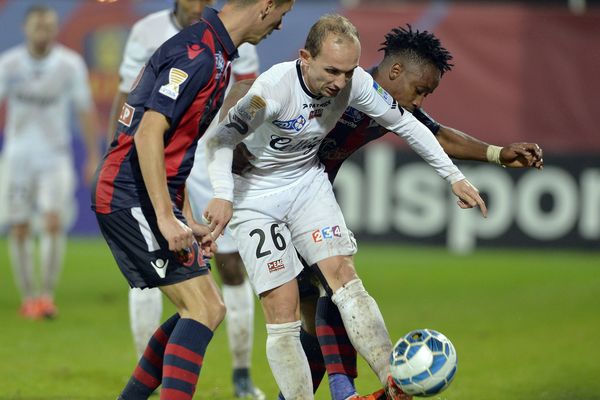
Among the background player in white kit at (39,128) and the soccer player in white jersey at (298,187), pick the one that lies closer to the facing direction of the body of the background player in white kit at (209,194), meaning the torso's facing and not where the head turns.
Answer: the soccer player in white jersey

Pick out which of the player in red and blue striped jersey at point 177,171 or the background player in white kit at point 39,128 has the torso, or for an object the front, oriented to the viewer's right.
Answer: the player in red and blue striped jersey

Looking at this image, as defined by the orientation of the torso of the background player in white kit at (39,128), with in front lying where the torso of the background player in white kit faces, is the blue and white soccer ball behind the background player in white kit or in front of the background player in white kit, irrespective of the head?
in front

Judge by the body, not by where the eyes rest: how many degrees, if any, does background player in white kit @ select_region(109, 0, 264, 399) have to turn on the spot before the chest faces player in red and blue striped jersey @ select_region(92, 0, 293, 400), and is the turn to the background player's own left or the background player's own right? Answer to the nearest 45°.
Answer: approximately 45° to the background player's own right

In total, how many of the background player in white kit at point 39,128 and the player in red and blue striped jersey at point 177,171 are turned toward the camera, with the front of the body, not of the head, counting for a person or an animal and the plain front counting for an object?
1

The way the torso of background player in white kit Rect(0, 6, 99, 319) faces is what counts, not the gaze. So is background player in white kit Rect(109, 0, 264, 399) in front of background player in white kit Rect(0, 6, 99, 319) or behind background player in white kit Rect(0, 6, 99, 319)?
in front

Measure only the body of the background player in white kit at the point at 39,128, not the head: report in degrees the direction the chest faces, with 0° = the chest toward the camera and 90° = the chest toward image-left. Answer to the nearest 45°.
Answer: approximately 0°

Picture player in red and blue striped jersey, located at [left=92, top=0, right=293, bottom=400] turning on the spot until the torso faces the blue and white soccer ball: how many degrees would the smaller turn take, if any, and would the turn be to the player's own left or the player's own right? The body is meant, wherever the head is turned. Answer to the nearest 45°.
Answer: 0° — they already face it

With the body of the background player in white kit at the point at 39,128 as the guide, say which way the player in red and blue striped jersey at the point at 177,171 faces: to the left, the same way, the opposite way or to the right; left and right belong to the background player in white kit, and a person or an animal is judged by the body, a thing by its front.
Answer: to the left

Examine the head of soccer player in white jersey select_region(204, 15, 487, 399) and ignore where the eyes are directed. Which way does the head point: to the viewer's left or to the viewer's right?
to the viewer's right

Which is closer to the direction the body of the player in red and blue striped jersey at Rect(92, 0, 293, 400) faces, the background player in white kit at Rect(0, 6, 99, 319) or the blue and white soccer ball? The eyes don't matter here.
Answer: the blue and white soccer ball

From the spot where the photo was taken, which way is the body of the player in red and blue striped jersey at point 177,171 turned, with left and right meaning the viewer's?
facing to the right of the viewer
